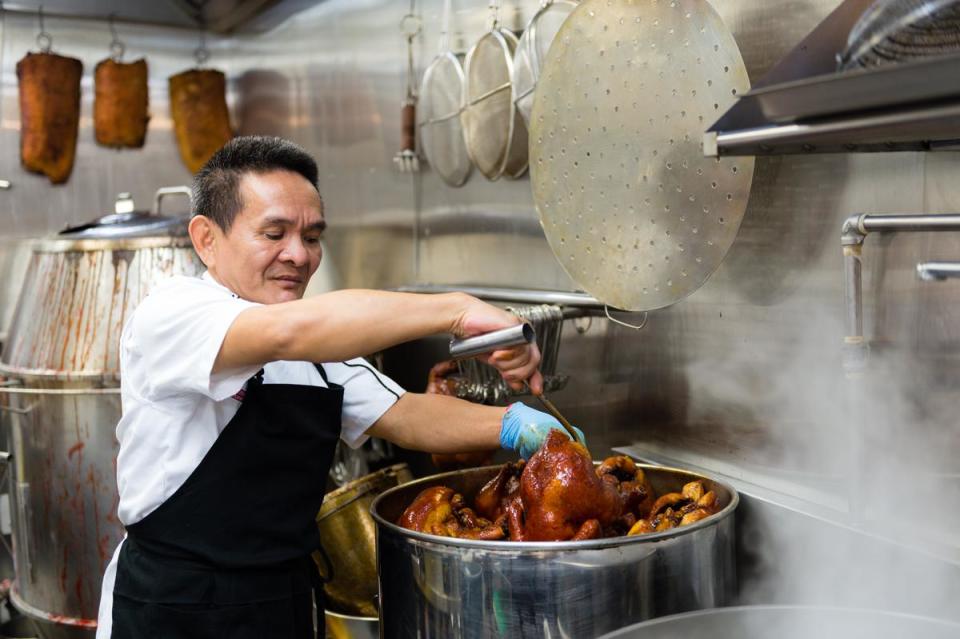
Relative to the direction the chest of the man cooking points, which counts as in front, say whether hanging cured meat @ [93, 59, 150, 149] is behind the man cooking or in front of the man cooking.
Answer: behind

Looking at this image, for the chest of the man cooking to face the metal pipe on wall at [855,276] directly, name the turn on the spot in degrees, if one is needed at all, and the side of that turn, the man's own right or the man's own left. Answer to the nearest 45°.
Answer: approximately 45° to the man's own left

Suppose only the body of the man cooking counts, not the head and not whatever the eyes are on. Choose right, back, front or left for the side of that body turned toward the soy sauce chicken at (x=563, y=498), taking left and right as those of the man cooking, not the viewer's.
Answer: front

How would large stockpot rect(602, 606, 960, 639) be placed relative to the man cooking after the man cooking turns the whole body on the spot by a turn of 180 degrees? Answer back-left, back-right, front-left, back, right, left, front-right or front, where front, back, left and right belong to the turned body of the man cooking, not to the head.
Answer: back

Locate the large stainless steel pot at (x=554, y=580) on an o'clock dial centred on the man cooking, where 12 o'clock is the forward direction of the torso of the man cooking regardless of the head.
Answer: The large stainless steel pot is roughly at 12 o'clock from the man cooking.

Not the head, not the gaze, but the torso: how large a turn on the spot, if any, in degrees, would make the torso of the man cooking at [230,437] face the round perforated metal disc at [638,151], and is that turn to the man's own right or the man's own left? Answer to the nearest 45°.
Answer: approximately 45° to the man's own left

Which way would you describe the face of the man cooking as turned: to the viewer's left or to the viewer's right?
to the viewer's right

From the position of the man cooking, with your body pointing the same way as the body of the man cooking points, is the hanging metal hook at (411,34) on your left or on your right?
on your left

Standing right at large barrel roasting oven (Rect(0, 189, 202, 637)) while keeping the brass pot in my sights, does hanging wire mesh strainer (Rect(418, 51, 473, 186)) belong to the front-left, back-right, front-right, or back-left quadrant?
front-left

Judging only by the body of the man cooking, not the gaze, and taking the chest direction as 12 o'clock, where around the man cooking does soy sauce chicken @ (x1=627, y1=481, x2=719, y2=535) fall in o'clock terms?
The soy sauce chicken is roughly at 11 o'clock from the man cooking.

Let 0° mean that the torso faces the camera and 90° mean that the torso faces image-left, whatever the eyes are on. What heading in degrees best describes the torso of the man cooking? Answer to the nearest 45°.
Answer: approximately 315°

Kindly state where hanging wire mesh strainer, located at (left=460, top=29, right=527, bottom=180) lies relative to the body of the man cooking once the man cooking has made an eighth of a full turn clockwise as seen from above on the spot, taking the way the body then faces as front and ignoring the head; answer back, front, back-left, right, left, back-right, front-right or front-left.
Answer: back-left

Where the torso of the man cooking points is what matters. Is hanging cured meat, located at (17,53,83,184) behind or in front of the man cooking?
behind

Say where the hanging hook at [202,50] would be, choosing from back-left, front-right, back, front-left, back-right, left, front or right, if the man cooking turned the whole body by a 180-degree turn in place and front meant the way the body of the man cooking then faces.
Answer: front-right

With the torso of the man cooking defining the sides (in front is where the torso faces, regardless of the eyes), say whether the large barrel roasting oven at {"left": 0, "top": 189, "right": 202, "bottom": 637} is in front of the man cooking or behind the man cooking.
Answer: behind

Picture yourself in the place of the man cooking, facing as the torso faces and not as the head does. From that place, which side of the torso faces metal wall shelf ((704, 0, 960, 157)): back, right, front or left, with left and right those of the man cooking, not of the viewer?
front

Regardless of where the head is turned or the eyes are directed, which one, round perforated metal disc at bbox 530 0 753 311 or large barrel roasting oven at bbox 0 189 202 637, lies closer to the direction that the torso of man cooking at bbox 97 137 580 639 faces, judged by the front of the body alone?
the round perforated metal disc
